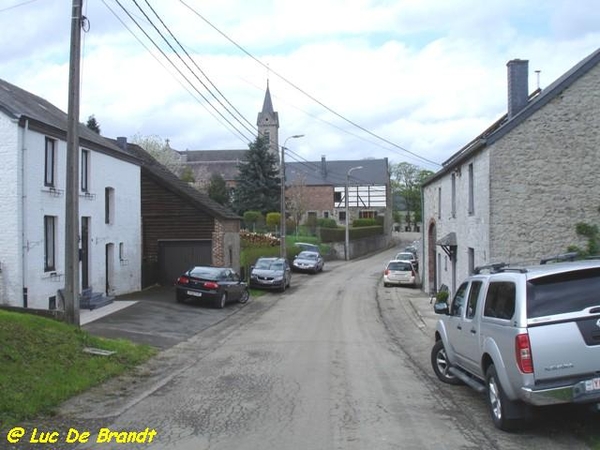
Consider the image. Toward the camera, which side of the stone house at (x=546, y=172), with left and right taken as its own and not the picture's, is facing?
left

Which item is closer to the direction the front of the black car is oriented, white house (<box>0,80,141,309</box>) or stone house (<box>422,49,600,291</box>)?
the stone house

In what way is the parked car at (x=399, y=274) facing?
away from the camera

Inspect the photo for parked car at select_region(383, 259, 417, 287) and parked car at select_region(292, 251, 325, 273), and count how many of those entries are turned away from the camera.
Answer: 1

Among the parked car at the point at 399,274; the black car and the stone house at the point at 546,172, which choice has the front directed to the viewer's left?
the stone house

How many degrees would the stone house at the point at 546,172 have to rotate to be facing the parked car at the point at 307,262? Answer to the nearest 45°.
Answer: approximately 45° to its right

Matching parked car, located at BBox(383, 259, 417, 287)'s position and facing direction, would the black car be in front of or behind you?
behind

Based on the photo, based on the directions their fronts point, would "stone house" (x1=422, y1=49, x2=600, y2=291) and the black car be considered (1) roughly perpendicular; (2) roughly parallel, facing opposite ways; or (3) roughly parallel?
roughly perpendicular

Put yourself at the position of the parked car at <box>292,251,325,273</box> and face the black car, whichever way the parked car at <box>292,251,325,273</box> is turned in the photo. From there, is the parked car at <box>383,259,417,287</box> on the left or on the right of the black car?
left
